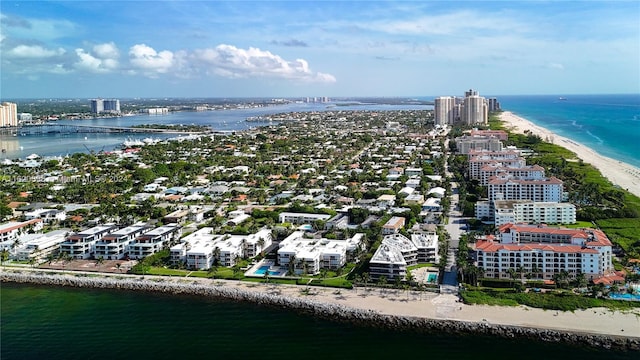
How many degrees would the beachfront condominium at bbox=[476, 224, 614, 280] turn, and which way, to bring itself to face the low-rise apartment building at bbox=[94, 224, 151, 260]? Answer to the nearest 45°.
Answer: approximately 90° to its right

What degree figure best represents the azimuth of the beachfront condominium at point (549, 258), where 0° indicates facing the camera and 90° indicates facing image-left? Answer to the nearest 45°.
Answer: approximately 0°

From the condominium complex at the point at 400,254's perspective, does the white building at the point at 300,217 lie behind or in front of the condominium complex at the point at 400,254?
behind

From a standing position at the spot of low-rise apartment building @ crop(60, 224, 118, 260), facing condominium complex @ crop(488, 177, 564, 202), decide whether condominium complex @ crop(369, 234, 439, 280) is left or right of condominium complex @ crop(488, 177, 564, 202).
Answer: right

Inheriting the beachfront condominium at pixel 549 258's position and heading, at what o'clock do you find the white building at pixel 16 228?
The white building is roughly at 3 o'clock from the beachfront condominium.

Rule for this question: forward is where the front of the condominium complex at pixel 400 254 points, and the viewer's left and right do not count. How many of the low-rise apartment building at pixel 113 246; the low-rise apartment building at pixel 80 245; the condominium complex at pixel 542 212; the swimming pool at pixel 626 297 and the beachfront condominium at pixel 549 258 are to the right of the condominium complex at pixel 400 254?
2

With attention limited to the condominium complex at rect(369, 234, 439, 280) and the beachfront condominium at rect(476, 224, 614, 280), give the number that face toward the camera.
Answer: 2

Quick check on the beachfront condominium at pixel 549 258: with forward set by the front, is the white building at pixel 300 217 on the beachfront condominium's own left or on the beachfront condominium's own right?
on the beachfront condominium's own right

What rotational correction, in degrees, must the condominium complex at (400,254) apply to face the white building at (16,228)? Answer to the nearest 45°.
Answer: approximately 90° to its right

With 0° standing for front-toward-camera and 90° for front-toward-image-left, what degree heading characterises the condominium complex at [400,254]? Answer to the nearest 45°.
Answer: approximately 0°

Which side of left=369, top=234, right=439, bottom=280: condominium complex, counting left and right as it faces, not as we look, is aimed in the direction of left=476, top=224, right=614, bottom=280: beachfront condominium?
left

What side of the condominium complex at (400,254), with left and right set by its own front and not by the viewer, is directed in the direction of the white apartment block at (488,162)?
back
